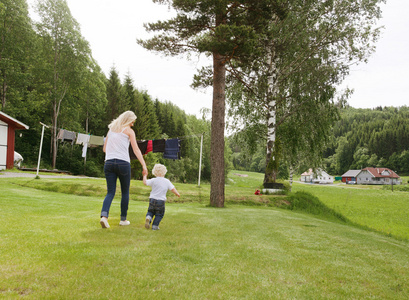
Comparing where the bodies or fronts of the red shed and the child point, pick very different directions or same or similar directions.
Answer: very different directions

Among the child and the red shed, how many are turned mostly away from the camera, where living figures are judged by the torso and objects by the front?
1

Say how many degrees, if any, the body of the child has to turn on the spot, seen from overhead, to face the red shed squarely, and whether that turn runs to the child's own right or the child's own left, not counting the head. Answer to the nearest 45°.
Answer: approximately 45° to the child's own left

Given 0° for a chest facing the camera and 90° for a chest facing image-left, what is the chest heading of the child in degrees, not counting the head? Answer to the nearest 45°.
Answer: approximately 180°

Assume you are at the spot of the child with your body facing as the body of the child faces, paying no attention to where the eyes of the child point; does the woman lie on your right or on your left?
on your left

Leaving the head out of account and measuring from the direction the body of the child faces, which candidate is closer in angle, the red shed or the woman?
the red shed

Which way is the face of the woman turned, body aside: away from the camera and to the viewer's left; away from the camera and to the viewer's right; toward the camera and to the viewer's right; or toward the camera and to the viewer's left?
away from the camera and to the viewer's right

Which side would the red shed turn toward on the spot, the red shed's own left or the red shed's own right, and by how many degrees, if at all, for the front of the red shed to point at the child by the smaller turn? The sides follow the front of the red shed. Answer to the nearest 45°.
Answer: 0° — it already faces them
